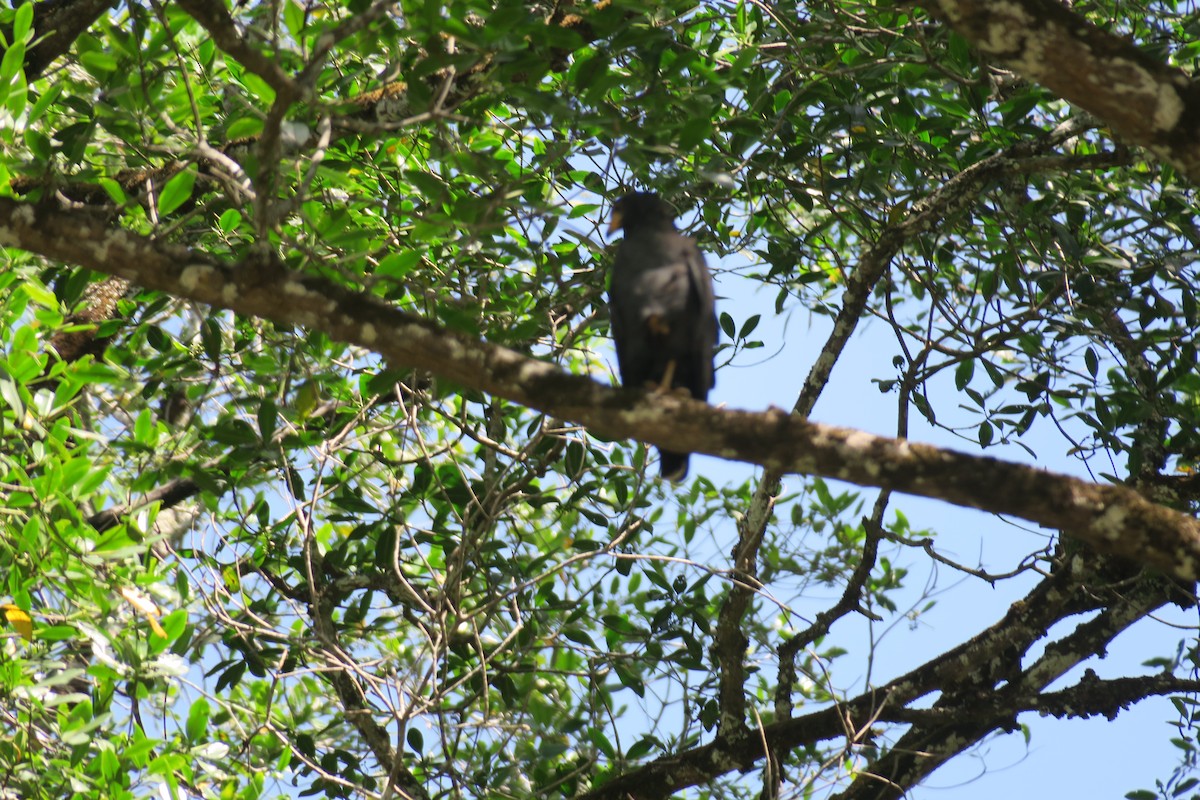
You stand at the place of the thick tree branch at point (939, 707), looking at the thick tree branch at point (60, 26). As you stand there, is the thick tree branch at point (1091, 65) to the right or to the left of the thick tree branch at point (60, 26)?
left

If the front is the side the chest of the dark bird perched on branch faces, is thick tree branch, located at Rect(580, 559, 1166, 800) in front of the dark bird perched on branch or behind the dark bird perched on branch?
behind

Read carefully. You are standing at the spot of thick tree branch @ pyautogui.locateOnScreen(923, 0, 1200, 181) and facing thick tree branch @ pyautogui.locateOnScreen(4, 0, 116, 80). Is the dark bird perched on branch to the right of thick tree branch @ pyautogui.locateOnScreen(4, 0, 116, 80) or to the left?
right
